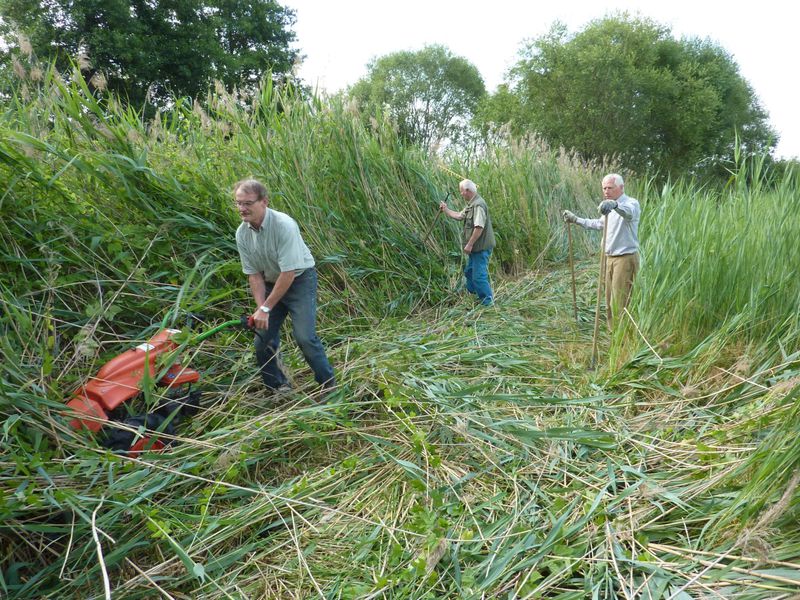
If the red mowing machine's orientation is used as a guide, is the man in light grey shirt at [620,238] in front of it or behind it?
behind

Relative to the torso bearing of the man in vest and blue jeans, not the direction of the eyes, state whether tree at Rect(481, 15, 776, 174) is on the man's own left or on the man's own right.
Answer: on the man's own right

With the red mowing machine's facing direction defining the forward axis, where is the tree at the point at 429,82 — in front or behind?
behind

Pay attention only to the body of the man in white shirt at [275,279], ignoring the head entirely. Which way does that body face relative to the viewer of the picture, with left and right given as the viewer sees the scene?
facing the viewer and to the left of the viewer

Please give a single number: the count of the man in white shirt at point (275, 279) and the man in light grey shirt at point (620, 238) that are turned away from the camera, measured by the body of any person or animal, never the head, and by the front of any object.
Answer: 0

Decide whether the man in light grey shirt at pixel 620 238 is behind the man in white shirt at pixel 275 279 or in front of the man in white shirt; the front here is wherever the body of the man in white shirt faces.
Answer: behind

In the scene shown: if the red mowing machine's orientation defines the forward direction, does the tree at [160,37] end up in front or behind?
behind

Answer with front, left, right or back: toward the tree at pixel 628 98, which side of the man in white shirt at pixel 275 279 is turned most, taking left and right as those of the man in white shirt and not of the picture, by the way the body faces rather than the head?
back

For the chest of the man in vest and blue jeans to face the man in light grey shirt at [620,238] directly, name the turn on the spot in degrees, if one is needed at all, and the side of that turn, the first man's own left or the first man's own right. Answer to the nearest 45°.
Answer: approximately 135° to the first man's own left

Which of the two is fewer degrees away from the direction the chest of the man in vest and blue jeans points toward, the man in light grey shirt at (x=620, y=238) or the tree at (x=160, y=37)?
the tree

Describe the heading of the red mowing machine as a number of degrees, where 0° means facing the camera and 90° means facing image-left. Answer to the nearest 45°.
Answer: approximately 45°

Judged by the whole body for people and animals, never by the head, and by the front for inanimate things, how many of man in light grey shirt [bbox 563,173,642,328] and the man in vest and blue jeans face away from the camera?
0

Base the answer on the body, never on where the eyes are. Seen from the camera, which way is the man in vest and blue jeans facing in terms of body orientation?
to the viewer's left
